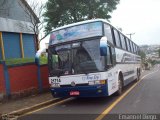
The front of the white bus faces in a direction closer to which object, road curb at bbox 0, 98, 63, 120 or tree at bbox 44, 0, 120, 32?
the road curb

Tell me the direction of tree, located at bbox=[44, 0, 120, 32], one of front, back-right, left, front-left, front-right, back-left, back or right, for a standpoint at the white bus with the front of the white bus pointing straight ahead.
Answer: back-right

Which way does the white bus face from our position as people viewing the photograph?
facing the viewer and to the left of the viewer

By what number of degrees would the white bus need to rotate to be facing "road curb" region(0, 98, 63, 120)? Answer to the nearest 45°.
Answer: approximately 45° to its right
